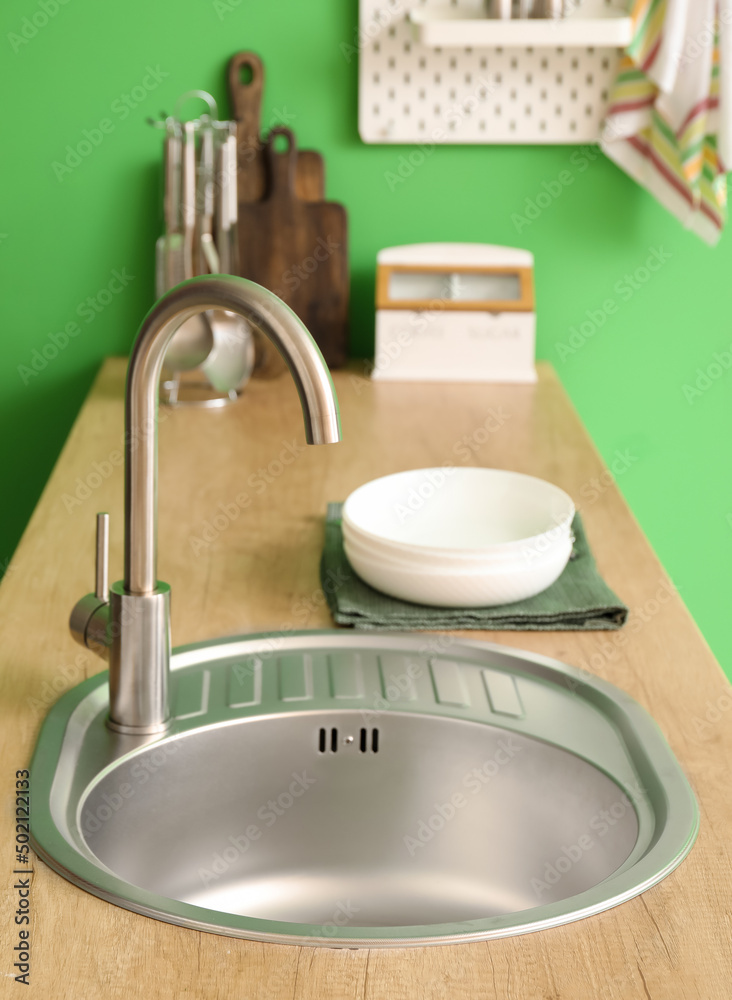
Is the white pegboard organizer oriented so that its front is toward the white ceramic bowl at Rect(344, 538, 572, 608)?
yes

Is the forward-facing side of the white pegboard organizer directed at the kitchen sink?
yes

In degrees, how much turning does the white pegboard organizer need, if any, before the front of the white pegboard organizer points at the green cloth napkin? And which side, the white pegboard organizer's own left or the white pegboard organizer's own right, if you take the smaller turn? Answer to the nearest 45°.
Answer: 0° — it already faces it

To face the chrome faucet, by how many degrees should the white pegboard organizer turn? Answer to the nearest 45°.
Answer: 0° — it already faces it

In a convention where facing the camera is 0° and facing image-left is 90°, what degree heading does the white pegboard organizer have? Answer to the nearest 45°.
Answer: approximately 0°

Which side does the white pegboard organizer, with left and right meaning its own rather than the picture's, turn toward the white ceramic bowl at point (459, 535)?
front

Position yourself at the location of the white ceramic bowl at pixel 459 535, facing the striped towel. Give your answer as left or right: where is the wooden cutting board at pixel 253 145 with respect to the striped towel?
left
